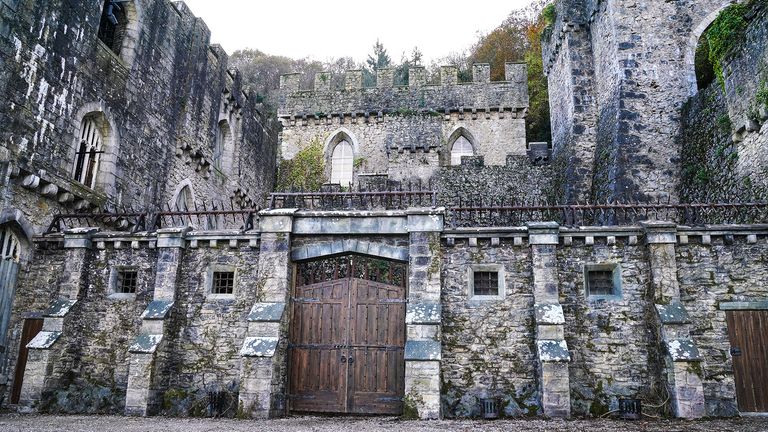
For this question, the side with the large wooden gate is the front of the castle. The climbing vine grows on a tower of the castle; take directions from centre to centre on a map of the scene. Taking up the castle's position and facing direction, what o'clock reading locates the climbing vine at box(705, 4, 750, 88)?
The climbing vine is roughly at 9 o'clock from the castle.

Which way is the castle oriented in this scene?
toward the camera
